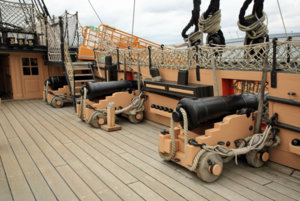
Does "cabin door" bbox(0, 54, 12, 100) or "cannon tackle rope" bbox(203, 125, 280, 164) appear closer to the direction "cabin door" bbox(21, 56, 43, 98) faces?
the cannon tackle rope

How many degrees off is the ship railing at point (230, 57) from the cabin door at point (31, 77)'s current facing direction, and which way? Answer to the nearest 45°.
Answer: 0° — it already faces it

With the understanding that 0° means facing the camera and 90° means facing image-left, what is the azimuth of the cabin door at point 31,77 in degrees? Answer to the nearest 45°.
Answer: approximately 0°

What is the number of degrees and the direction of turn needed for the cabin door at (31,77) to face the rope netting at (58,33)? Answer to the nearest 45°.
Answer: approximately 45° to its left

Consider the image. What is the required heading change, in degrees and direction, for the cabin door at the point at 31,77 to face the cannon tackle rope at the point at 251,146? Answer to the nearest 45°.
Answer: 0° — it already faces it
